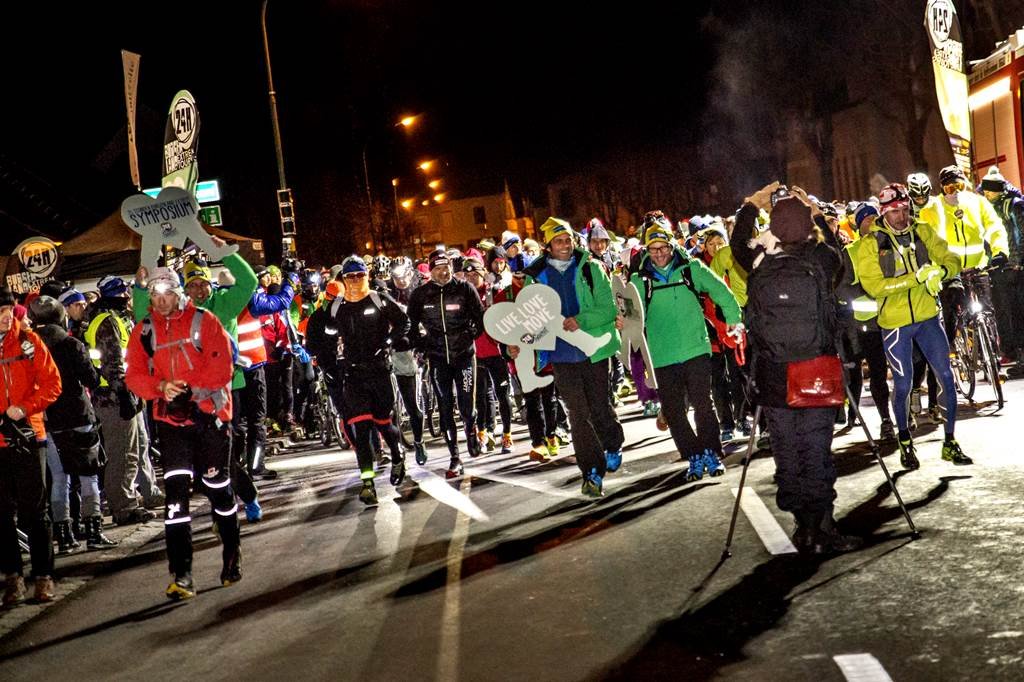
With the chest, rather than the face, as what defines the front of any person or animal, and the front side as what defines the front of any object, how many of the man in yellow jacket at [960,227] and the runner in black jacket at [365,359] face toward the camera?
2

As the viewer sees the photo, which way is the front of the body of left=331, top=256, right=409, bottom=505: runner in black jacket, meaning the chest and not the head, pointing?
toward the camera

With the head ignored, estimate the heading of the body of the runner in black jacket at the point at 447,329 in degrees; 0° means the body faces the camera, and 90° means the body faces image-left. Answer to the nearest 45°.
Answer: approximately 0°

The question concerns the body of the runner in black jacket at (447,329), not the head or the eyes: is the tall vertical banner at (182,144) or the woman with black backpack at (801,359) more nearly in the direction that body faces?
the woman with black backpack

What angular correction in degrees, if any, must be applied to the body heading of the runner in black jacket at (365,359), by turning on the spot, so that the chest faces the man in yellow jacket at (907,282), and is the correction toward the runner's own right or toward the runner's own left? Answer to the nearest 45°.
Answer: approximately 45° to the runner's own left

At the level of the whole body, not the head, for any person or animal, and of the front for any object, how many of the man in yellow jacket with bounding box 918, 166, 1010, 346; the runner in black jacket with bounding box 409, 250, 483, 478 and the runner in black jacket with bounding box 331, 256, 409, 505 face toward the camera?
3

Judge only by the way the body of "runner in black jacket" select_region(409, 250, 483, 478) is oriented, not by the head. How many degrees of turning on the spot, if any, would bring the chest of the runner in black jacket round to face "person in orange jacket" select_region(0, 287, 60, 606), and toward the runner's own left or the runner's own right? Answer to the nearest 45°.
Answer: approximately 45° to the runner's own right

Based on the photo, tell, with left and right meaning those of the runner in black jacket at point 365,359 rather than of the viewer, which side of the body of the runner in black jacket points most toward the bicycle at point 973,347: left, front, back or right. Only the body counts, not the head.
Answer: left

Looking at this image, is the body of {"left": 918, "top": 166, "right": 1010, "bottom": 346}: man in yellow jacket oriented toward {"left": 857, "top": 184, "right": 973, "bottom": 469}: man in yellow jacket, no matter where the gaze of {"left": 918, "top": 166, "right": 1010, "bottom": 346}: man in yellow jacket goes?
yes

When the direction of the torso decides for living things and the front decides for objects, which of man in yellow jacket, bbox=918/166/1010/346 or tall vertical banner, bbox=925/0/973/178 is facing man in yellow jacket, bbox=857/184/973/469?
man in yellow jacket, bbox=918/166/1010/346

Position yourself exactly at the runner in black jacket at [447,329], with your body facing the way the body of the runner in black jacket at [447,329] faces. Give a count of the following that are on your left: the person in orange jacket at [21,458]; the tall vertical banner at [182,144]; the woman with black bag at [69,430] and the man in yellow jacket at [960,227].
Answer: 1

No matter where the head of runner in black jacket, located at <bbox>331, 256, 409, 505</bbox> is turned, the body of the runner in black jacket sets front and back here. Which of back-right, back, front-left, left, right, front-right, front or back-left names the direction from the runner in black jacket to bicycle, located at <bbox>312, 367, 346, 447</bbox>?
back
